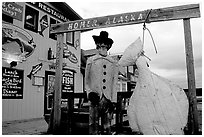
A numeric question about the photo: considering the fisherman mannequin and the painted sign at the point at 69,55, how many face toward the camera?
2

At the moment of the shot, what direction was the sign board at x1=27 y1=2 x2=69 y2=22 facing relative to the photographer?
facing the viewer and to the right of the viewer

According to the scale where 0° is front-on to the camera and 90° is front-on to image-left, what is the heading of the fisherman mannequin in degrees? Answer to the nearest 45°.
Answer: approximately 0°

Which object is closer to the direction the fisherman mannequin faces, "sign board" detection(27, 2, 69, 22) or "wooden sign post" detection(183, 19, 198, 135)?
the wooden sign post

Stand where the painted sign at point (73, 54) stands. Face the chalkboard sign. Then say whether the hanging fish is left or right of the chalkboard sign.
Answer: left

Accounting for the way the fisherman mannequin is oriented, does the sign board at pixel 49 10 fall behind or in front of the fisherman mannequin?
behind

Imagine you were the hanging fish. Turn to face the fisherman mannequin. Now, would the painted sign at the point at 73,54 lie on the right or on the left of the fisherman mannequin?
right

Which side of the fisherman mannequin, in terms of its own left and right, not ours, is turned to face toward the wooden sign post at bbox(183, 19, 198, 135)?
left
